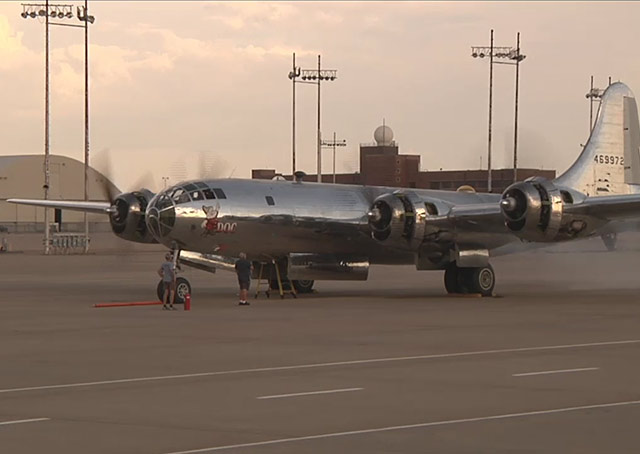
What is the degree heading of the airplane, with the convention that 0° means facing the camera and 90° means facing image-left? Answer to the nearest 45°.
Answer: approximately 45°

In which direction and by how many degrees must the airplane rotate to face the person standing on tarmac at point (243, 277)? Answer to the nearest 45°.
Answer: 0° — it already faces them

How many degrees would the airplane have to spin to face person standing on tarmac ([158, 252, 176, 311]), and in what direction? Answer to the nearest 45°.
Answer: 0° — it already faces them
